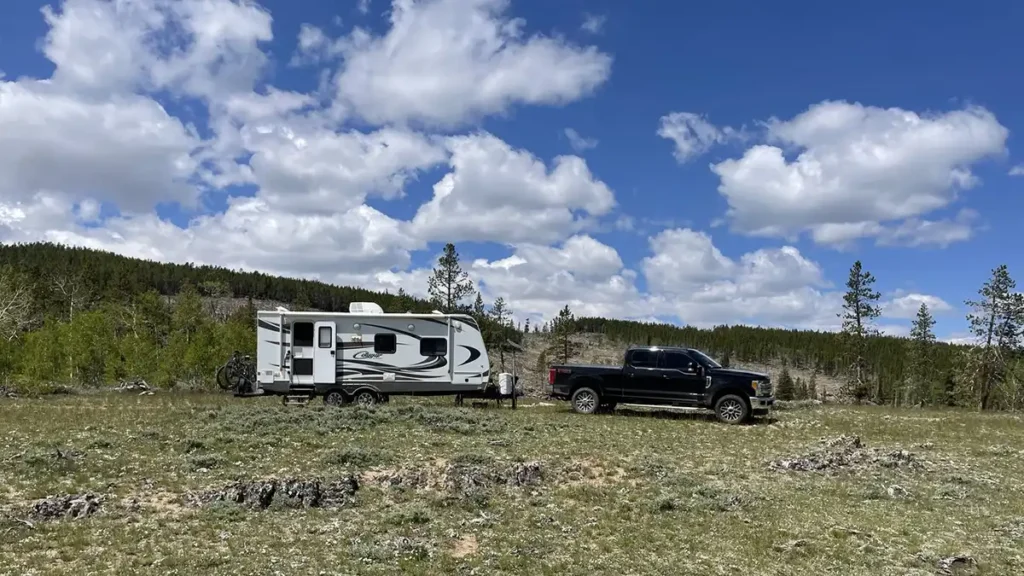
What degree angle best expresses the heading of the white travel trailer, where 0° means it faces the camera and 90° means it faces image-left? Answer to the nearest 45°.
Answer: approximately 270°

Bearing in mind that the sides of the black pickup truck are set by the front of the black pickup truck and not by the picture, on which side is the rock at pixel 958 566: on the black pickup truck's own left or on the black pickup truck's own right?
on the black pickup truck's own right

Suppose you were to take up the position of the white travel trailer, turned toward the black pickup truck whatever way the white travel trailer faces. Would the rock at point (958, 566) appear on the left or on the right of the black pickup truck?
right

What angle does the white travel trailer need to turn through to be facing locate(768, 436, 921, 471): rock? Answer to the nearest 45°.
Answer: approximately 45° to its right

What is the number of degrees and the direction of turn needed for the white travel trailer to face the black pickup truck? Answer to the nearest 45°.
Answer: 0° — it already faces it

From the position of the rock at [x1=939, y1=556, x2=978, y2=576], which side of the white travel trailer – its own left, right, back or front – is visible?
right

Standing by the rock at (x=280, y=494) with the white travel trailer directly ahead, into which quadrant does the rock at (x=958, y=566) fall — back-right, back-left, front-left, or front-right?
back-right

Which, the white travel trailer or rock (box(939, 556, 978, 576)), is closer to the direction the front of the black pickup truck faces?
the rock

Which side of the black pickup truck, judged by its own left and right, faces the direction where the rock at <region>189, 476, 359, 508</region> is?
right

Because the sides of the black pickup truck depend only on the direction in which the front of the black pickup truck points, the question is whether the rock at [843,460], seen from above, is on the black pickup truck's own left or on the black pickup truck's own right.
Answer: on the black pickup truck's own right

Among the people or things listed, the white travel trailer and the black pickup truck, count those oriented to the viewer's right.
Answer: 2

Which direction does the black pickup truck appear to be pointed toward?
to the viewer's right
